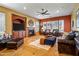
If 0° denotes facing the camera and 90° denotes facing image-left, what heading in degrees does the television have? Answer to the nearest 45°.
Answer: approximately 315°

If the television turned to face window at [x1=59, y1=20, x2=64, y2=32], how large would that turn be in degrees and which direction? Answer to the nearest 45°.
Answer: approximately 45° to its left

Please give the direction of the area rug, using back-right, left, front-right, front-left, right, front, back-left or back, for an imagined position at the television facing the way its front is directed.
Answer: front-left
